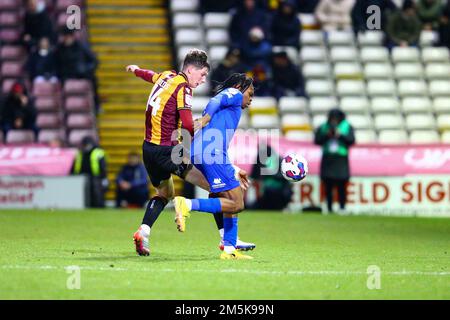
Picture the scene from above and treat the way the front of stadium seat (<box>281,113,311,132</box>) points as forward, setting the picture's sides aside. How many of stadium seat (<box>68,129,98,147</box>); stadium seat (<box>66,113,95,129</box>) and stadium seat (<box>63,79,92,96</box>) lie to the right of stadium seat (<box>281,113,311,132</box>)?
3

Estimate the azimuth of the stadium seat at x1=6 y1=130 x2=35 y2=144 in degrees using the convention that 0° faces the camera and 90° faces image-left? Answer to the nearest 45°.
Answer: approximately 0°

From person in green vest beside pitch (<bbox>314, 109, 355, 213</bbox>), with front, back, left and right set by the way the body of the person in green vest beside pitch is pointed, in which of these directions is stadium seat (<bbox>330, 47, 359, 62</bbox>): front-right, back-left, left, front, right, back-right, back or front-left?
back

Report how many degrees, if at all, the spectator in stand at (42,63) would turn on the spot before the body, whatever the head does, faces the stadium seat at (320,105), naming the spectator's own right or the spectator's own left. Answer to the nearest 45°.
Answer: approximately 90° to the spectator's own left

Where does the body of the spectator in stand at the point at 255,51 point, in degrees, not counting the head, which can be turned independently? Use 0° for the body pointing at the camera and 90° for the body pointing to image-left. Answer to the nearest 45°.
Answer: approximately 0°

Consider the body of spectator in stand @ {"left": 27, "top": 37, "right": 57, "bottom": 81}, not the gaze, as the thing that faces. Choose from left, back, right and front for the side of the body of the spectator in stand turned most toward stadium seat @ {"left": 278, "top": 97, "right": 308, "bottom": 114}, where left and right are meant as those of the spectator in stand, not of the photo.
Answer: left

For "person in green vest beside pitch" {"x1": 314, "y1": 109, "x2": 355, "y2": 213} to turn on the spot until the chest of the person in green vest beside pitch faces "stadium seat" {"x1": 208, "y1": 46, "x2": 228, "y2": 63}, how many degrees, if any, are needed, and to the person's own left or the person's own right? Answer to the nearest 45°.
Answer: approximately 135° to the person's own right
